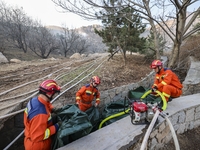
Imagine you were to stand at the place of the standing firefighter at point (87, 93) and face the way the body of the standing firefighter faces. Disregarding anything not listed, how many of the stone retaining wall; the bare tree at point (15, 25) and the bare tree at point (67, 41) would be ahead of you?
1

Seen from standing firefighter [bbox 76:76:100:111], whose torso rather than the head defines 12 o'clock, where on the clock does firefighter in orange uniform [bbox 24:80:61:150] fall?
The firefighter in orange uniform is roughly at 2 o'clock from the standing firefighter.

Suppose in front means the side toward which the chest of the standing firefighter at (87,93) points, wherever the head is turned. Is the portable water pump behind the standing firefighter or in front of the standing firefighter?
in front

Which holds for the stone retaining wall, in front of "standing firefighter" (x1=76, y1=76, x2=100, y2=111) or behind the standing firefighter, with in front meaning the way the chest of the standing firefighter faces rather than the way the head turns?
in front

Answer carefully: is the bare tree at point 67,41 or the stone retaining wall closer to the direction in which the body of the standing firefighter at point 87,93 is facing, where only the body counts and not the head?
the stone retaining wall

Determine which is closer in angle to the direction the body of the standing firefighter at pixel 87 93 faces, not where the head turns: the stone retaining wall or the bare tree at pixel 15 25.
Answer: the stone retaining wall

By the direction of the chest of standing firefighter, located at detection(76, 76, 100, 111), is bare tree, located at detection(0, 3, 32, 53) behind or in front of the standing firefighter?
behind
